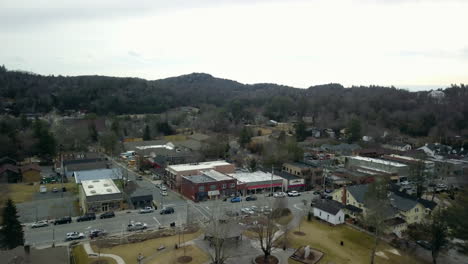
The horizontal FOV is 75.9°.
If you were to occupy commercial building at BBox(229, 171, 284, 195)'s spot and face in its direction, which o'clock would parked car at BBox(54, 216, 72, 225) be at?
The parked car is roughly at 2 o'clock from the commercial building.

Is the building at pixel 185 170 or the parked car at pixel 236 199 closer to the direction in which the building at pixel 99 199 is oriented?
the parked car

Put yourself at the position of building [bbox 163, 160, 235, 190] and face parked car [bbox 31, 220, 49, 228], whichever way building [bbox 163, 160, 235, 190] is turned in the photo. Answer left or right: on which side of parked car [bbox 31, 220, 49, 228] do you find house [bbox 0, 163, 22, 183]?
right

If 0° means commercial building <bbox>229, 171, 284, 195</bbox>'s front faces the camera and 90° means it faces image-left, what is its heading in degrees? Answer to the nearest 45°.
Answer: approximately 0°
